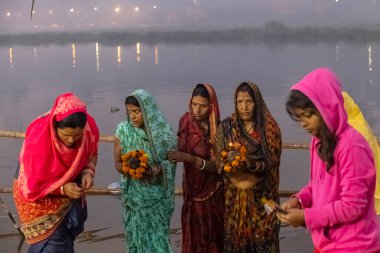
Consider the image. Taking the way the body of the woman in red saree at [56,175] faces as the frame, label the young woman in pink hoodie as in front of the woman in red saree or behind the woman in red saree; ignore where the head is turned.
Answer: in front

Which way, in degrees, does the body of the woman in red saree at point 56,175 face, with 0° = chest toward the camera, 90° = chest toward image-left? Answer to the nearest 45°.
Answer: approximately 315°

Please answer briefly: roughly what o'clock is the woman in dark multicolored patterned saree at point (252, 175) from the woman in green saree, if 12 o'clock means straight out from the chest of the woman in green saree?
The woman in dark multicolored patterned saree is roughly at 8 o'clock from the woman in green saree.

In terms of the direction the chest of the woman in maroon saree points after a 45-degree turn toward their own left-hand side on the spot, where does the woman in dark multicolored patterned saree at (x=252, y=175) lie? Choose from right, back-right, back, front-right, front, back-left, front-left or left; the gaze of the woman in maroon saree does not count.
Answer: front-left

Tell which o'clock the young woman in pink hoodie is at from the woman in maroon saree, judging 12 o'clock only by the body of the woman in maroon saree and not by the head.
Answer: The young woman in pink hoodie is roughly at 10 o'clock from the woman in maroon saree.
